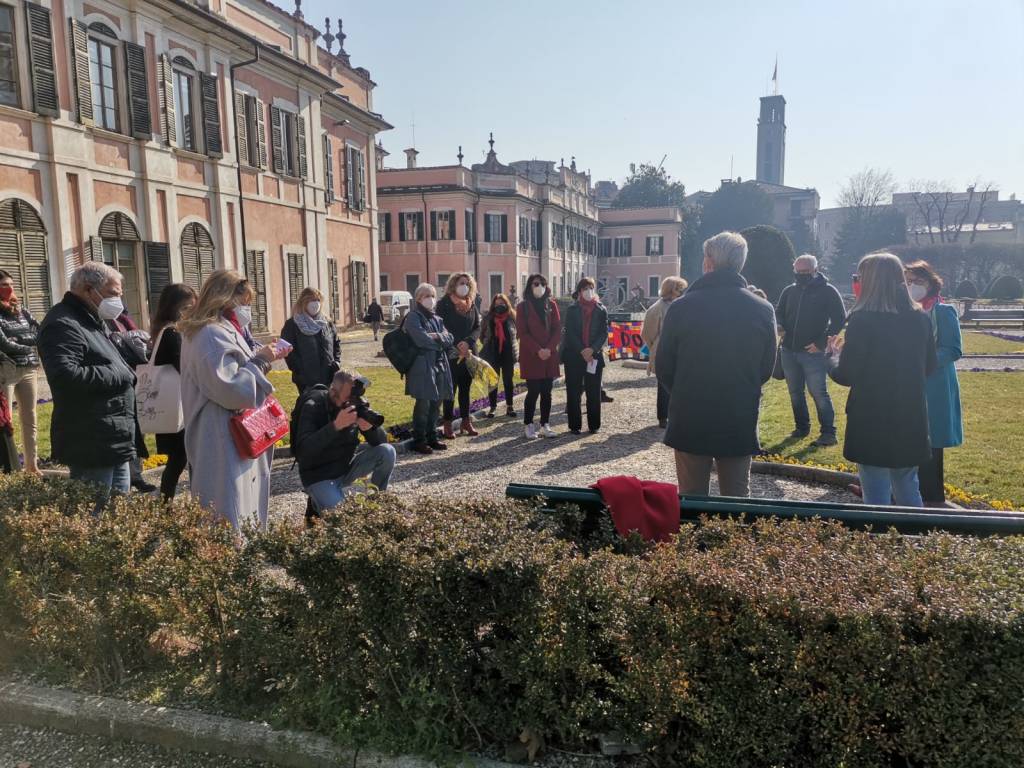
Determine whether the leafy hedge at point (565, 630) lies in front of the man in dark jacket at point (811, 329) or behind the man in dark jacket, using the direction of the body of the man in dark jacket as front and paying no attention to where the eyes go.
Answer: in front

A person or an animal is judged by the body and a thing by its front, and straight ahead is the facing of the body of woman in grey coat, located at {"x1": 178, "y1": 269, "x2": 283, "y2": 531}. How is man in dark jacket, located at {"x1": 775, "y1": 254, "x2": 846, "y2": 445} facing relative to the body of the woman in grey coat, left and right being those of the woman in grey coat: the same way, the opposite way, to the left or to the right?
the opposite way

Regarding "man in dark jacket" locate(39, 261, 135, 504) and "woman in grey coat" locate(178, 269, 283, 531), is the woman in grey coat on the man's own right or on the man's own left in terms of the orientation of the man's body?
on the man's own right

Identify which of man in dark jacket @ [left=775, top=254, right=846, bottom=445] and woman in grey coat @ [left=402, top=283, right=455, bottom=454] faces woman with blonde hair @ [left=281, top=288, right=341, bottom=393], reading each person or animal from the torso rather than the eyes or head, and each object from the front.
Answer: the man in dark jacket

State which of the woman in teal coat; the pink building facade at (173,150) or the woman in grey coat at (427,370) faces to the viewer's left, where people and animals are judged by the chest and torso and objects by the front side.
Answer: the woman in teal coat

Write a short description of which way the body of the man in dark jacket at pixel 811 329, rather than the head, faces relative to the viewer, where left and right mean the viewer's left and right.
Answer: facing the viewer and to the left of the viewer

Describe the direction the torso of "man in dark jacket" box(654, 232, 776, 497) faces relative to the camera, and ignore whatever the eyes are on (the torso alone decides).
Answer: away from the camera

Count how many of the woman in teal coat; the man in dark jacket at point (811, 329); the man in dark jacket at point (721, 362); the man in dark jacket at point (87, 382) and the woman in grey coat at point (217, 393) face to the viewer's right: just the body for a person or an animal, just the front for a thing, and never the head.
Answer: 2

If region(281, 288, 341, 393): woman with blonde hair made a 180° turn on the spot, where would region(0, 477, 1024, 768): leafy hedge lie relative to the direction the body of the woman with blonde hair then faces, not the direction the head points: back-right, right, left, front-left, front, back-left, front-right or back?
back-left

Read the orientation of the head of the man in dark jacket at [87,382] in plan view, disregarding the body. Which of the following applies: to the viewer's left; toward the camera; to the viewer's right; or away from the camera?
to the viewer's right

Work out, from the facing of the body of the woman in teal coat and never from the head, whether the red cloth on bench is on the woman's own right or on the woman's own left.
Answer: on the woman's own left

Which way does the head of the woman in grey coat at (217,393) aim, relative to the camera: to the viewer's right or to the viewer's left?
to the viewer's right

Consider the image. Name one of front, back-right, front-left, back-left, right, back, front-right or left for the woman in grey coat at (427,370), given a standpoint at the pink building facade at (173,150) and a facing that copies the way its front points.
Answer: front-right

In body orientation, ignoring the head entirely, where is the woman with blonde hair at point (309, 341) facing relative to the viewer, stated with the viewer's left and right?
facing the viewer and to the right of the viewer

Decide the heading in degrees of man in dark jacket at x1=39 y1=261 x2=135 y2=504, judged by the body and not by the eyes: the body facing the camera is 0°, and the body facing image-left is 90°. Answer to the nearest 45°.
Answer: approximately 270°

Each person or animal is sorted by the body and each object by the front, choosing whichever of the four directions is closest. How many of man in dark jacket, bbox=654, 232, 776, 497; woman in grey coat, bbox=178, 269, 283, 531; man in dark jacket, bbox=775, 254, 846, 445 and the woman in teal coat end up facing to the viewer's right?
1

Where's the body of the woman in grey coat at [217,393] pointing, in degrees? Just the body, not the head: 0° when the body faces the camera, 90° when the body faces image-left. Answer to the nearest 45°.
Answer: approximately 270°
